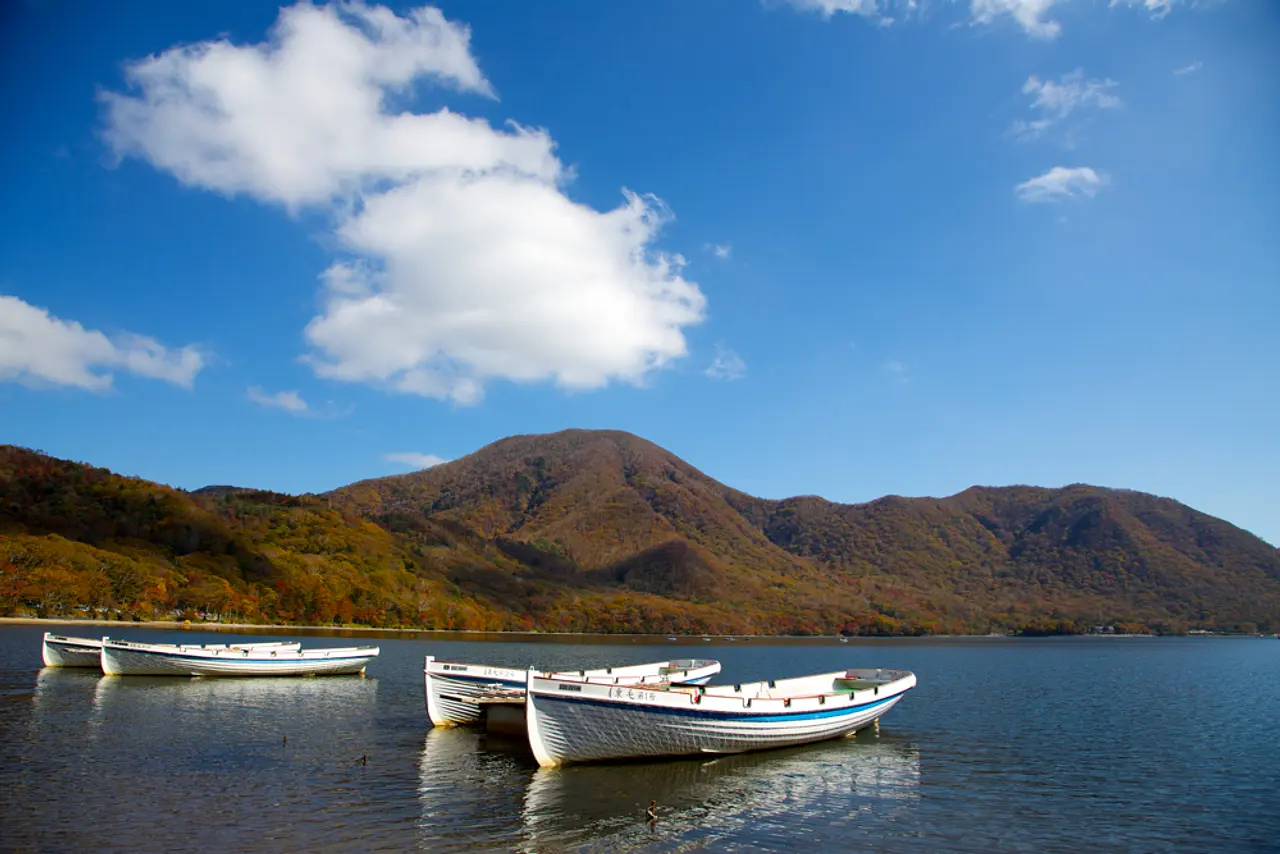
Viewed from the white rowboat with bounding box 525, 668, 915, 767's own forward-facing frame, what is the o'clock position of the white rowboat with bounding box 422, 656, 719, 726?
the white rowboat with bounding box 422, 656, 719, 726 is roughly at 3 o'clock from the white rowboat with bounding box 525, 668, 915, 767.

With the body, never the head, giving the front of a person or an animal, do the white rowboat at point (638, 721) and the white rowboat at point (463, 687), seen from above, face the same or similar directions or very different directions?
same or similar directions

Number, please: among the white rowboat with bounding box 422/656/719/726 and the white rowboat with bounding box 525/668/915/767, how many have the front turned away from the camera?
0

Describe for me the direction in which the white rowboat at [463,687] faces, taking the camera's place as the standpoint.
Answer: facing the viewer and to the left of the viewer

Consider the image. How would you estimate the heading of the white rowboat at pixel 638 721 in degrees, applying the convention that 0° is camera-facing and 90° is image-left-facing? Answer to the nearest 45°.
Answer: approximately 45°
